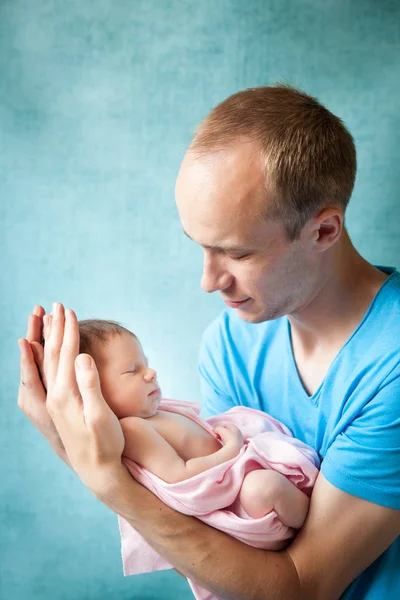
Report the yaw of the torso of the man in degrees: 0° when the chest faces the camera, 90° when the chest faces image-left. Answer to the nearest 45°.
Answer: approximately 45°
